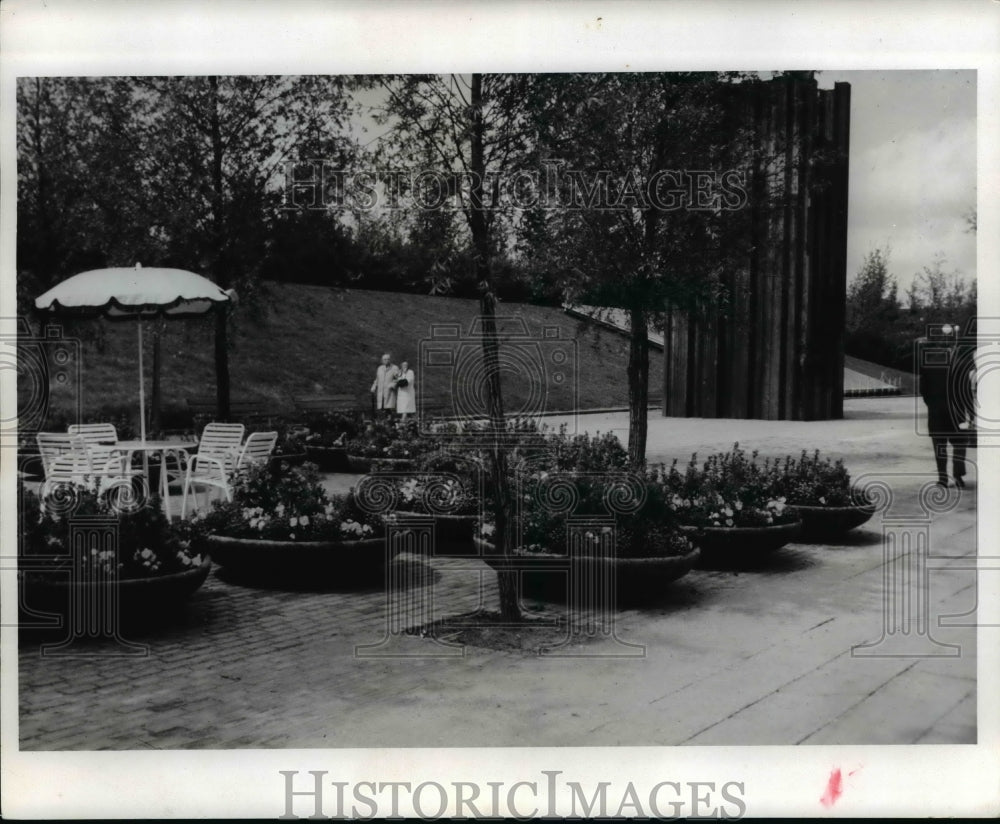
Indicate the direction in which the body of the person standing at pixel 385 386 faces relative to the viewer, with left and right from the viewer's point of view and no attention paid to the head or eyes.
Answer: facing the viewer

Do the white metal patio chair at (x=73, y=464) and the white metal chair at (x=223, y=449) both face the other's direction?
yes

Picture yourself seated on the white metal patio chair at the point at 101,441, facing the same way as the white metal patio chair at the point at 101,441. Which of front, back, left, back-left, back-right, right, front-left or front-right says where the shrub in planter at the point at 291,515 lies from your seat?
front

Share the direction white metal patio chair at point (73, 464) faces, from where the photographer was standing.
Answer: facing away from the viewer and to the right of the viewer

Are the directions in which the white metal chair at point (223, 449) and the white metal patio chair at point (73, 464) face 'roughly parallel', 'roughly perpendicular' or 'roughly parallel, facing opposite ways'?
roughly parallel, facing opposite ways

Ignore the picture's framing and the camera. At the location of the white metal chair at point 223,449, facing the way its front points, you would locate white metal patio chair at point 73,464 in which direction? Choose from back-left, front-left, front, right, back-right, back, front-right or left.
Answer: front

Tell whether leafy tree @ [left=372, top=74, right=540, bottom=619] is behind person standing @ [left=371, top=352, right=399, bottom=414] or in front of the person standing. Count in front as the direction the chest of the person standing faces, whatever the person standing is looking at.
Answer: in front

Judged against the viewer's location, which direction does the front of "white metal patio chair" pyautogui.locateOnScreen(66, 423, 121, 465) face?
facing the viewer and to the right of the viewer

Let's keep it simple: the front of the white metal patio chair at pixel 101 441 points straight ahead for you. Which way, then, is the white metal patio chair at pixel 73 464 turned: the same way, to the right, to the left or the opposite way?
to the left

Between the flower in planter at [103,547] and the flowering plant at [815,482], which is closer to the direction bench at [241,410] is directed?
the flower in planter
